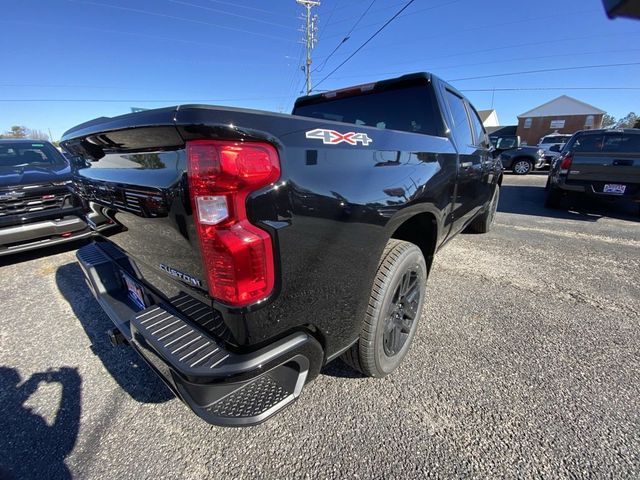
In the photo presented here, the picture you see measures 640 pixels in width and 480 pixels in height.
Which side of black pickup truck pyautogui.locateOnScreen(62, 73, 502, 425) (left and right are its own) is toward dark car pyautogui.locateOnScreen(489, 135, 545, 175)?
front

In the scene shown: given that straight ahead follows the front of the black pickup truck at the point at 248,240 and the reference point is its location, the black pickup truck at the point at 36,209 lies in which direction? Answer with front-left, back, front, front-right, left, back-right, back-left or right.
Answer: left

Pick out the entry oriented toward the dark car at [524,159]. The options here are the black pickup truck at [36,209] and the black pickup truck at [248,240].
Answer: the black pickup truck at [248,240]

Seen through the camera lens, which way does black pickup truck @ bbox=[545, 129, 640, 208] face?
facing away from the viewer

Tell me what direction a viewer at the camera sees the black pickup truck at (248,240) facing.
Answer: facing away from the viewer and to the right of the viewer

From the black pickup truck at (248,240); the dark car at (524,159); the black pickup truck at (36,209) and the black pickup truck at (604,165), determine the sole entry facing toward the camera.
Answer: the black pickup truck at (36,209)

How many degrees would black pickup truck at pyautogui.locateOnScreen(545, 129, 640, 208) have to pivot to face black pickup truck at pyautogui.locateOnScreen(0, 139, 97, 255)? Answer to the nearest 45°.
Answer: approximately 135° to its left

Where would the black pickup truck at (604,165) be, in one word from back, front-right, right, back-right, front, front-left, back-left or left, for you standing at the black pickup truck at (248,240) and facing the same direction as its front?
front

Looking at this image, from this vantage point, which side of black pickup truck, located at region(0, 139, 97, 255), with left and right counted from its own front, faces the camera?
front

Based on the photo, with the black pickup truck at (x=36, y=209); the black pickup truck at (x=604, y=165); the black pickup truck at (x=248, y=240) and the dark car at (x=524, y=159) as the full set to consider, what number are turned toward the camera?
1
